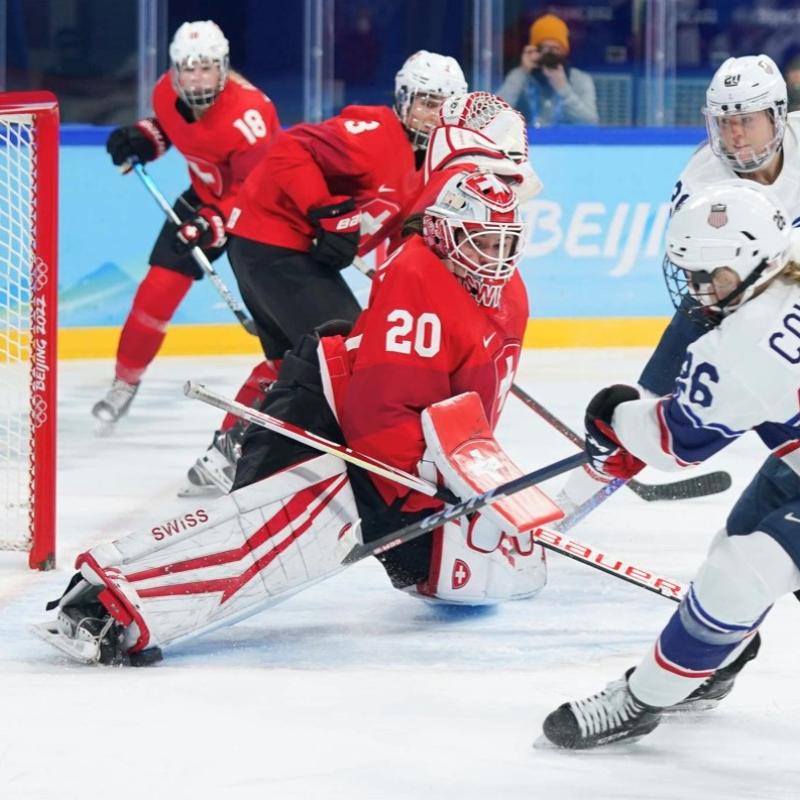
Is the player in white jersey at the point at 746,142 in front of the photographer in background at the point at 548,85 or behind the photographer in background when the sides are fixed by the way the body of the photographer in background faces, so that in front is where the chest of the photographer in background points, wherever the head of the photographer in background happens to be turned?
in front

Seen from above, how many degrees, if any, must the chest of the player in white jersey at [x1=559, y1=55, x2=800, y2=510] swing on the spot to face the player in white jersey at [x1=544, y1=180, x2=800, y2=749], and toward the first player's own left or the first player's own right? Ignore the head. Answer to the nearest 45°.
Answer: approximately 45° to the first player's own left

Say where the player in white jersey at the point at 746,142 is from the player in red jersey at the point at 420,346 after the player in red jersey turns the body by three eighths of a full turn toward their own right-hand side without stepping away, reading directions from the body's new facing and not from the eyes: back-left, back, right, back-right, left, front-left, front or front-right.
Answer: back-right

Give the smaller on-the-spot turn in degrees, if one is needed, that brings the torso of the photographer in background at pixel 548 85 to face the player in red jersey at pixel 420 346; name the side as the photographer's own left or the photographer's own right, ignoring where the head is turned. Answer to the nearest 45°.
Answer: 0° — they already face them

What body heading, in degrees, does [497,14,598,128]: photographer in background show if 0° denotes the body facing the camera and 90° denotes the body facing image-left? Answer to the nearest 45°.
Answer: approximately 0°

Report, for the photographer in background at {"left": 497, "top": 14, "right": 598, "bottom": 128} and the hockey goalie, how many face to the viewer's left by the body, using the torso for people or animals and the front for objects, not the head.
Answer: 0

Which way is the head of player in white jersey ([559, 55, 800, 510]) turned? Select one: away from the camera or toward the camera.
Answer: toward the camera

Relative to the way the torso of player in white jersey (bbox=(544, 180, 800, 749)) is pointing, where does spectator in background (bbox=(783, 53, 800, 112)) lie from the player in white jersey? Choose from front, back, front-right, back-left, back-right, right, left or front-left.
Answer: right

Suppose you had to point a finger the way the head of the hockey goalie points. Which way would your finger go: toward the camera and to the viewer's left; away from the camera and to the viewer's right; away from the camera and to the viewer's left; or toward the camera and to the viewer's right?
toward the camera and to the viewer's right

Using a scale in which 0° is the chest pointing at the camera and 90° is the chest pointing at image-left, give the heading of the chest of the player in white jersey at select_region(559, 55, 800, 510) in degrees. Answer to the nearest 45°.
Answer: approximately 45°

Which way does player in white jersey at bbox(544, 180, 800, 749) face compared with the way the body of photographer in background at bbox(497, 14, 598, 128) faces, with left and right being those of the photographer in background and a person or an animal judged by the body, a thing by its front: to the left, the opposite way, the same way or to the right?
to the right

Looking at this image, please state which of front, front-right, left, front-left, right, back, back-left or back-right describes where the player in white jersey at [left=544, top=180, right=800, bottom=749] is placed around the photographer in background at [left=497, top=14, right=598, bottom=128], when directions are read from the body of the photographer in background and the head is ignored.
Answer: front

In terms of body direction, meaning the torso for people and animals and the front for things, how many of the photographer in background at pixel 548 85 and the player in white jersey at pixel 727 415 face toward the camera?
1

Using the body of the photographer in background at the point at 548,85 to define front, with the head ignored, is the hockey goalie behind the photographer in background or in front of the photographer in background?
in front
